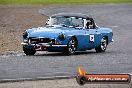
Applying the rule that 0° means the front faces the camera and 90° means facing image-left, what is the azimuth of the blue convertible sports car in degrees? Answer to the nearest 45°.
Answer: approximately 45°
